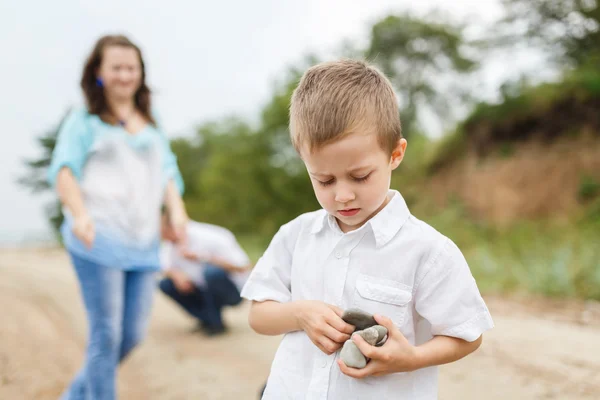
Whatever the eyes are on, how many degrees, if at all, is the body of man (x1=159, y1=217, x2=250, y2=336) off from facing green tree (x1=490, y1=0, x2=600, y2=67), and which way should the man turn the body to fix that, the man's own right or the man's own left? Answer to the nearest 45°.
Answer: approximately 180°

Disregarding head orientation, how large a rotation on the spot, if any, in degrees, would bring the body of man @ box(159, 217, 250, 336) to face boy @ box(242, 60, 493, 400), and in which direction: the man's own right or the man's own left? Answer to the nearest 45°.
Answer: approximately 45° to the man's own left

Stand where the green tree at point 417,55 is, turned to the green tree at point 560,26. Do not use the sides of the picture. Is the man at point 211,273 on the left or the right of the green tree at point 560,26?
right

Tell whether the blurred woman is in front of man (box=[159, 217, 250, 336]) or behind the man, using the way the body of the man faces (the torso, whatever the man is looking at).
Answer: in front

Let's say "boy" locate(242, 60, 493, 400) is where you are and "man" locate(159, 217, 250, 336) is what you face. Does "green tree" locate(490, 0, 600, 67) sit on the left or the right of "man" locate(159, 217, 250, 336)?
right

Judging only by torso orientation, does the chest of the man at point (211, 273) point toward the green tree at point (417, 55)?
no
